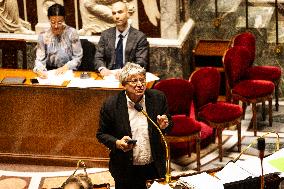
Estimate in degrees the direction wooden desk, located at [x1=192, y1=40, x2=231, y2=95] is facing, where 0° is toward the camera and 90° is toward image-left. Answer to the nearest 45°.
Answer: approximately 0°

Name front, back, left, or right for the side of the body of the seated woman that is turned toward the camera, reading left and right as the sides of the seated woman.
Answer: front

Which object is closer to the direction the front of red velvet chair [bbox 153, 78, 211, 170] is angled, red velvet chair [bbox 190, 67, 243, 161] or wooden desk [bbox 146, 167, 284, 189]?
the wooden desk

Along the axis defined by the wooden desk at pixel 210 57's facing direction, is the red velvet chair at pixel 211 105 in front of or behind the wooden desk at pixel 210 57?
in front

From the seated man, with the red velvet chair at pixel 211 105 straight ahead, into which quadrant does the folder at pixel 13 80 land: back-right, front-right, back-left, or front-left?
back-right

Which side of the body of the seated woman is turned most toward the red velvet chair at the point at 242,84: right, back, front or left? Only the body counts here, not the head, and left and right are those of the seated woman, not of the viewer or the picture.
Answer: left

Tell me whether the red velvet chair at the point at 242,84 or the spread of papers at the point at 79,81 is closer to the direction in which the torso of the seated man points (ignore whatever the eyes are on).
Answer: the spread of papers
